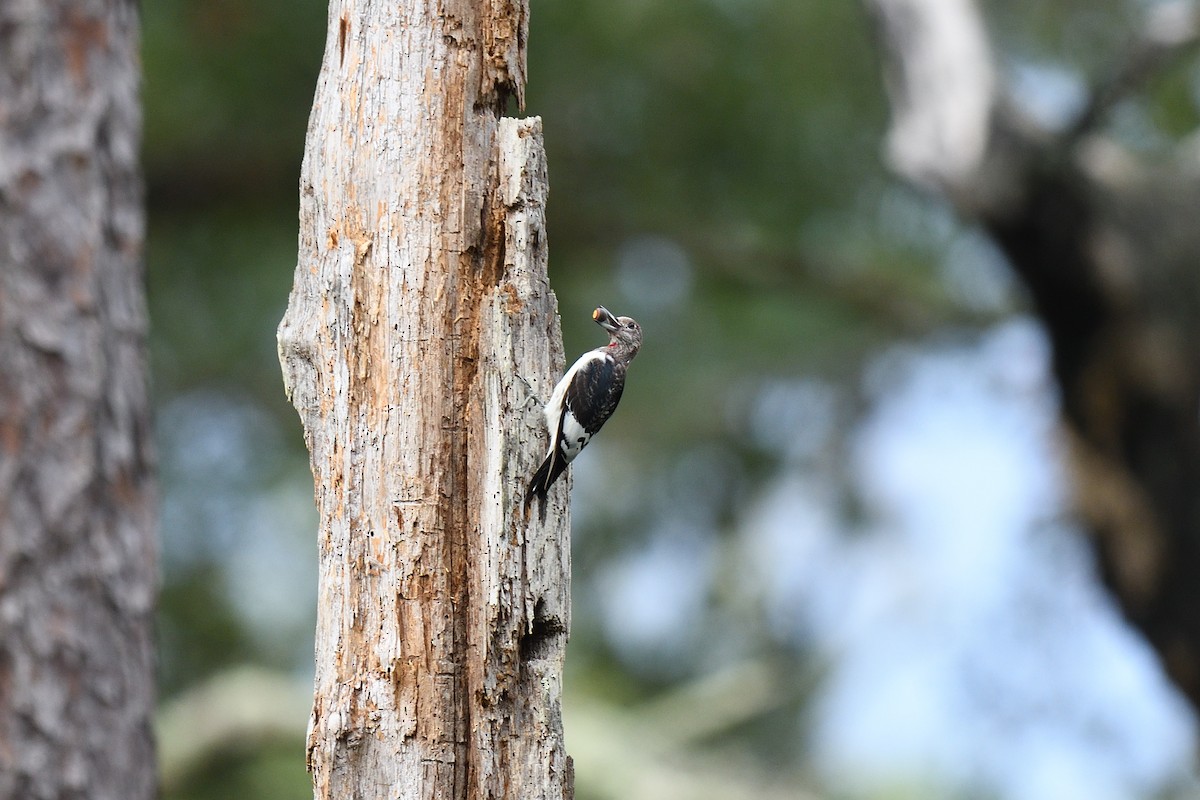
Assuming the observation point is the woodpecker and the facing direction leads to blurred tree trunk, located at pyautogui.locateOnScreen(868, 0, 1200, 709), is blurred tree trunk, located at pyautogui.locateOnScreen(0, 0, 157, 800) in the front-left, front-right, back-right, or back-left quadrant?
back-left

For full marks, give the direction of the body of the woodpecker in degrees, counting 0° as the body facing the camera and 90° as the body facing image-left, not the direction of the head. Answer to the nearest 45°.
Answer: approximately 90°

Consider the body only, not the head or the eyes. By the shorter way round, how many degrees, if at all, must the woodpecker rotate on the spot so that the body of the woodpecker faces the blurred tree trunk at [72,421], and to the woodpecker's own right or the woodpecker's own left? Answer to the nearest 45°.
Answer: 0° — it already faces it
